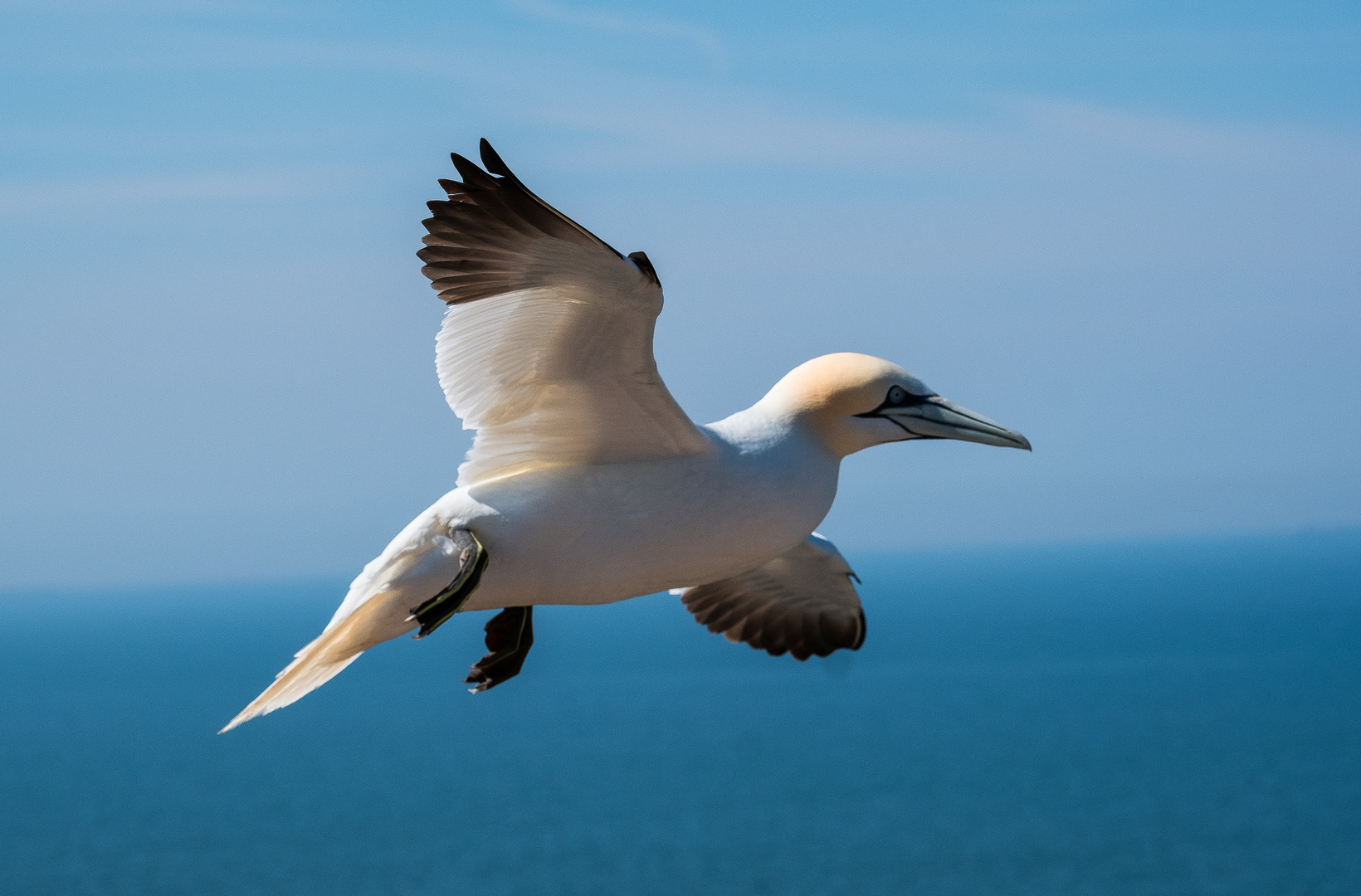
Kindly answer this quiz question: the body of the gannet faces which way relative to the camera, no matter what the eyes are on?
to the viewer's right
